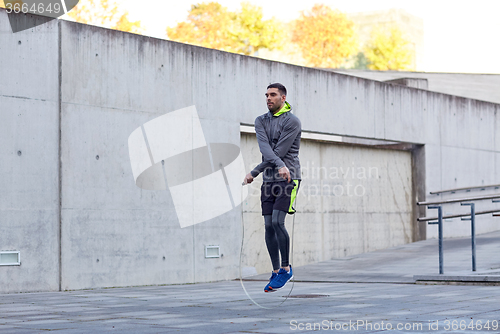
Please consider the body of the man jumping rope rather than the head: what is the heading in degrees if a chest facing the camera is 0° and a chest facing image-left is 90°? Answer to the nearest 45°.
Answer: approximately 45°

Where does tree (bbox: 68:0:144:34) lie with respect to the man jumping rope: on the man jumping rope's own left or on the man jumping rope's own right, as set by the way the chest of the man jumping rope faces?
on the man jumping rope's own right
